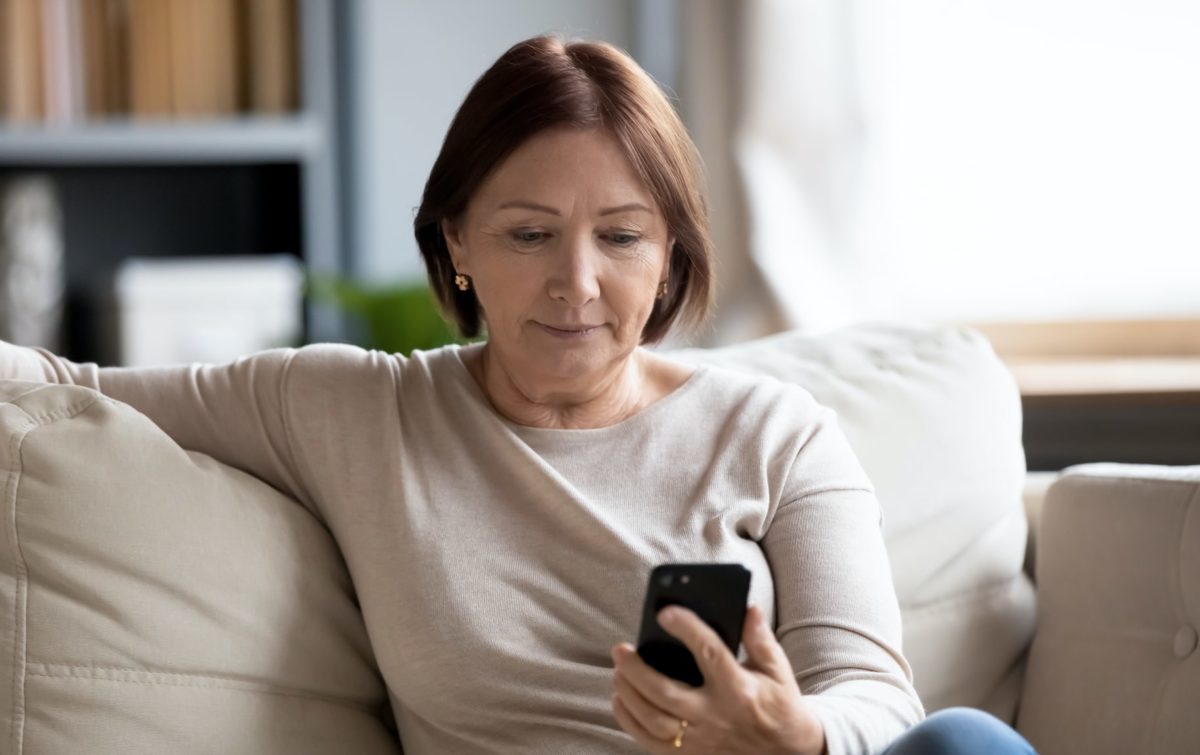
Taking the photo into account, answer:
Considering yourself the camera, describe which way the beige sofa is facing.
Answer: facing the viewer

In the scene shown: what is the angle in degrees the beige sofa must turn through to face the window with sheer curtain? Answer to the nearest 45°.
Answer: approximately 135° to its left

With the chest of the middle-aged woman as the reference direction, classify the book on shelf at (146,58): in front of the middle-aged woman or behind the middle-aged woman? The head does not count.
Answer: behind

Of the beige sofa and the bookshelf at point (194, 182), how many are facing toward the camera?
2

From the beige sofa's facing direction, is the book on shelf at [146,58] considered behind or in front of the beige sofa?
behind

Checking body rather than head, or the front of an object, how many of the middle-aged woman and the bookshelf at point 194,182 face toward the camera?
2

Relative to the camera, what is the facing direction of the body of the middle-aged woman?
toward the camera

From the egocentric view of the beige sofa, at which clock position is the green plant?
The green plant is roughly at 6 o'clock from the beige sofa.

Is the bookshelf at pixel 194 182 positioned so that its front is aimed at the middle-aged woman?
yes

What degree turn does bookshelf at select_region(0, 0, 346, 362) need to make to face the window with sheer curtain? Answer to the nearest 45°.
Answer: approximately 45° to its left
